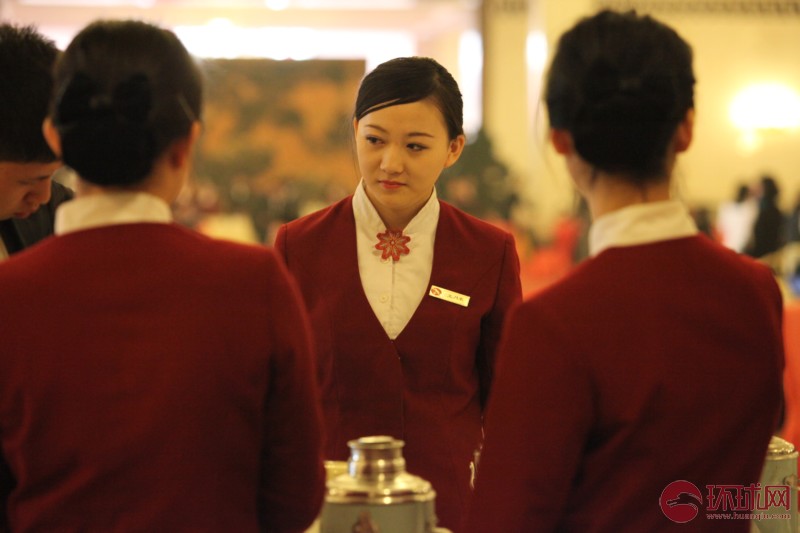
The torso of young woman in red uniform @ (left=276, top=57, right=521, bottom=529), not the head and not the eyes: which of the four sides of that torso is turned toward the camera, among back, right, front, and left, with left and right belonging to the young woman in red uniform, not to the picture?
front

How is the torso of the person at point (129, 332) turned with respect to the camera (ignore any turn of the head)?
away from the camera

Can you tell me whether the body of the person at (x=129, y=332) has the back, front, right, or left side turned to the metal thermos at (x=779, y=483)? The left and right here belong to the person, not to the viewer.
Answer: right

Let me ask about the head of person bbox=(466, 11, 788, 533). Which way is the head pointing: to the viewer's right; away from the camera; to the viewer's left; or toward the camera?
away from the camera

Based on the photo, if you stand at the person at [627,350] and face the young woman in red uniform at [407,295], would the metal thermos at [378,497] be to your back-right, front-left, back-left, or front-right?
front-left

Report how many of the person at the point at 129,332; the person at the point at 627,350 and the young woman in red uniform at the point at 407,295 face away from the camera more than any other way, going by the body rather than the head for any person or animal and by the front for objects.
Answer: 2

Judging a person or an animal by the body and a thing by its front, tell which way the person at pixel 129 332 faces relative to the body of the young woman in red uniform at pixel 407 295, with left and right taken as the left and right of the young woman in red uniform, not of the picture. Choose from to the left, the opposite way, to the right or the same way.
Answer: the opposite way

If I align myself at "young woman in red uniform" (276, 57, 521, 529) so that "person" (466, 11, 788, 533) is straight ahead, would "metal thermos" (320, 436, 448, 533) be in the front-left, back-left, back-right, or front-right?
front-right

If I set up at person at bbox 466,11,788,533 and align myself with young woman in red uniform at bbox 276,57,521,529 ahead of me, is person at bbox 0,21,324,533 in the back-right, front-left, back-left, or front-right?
front-left

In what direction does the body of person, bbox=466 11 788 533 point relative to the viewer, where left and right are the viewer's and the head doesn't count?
facing away from the viewer

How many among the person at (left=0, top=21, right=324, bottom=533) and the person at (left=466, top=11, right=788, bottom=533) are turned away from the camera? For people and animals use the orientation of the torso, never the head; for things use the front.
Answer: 2

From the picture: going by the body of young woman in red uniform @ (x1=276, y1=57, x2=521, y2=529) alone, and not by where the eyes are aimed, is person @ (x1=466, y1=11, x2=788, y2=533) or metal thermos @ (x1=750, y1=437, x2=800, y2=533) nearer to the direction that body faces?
the person

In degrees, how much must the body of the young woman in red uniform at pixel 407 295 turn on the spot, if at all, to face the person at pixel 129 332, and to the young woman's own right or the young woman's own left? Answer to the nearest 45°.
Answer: approximately 45° to the young woman's own right

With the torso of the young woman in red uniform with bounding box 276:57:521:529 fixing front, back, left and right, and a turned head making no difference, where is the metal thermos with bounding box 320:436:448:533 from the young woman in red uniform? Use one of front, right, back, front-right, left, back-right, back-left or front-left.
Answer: front

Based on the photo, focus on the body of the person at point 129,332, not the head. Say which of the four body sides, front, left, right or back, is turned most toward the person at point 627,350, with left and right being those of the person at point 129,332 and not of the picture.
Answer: right

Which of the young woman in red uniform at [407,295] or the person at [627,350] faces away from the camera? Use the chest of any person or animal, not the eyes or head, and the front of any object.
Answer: the person

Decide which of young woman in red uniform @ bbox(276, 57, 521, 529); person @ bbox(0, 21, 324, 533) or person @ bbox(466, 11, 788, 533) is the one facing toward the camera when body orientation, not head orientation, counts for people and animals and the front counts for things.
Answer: the young woman in red uniform

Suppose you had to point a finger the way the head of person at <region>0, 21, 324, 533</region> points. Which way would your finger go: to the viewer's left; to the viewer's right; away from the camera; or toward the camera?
away from the camera
